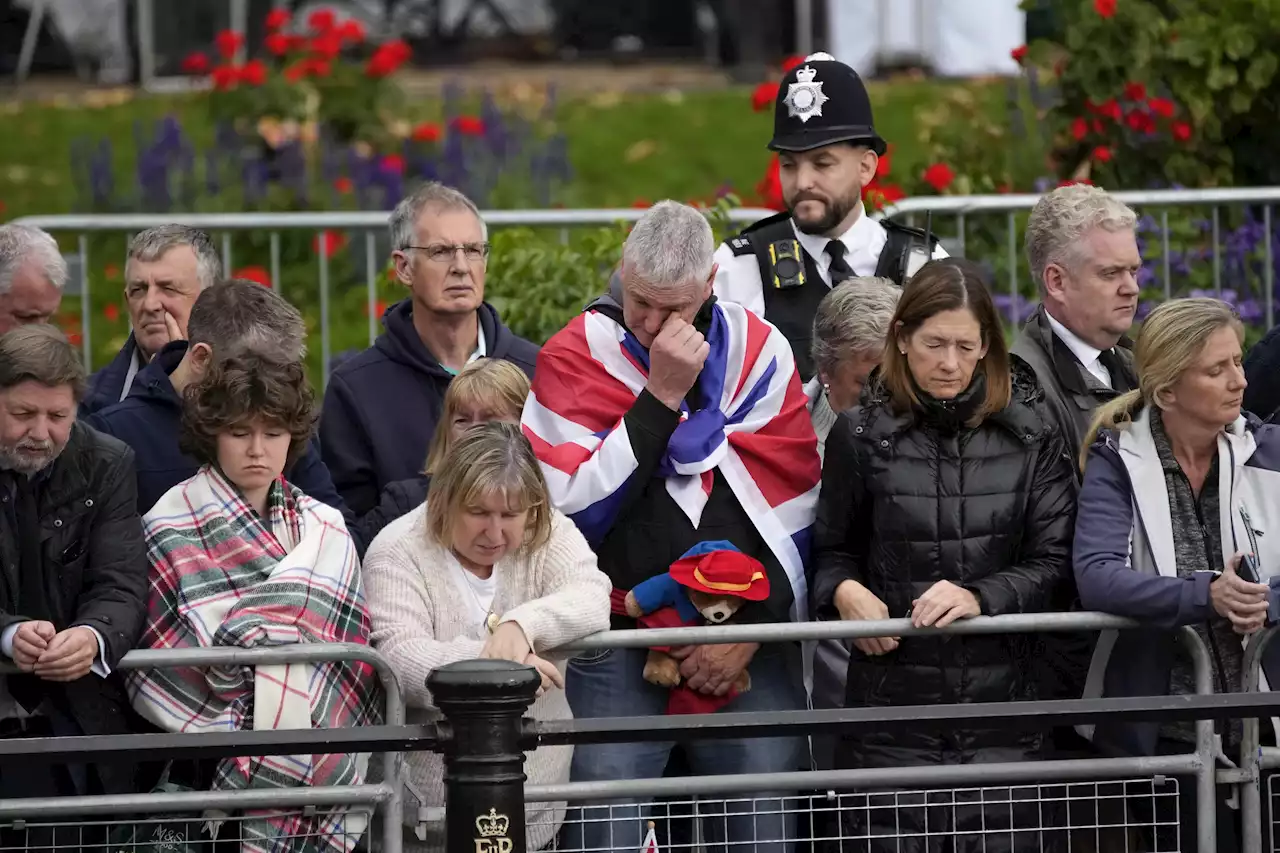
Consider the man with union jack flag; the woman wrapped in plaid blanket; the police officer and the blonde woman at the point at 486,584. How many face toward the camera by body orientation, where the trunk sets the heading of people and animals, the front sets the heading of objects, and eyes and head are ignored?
4

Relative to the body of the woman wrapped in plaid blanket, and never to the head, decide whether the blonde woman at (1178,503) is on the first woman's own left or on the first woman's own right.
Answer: on the first woman's own left

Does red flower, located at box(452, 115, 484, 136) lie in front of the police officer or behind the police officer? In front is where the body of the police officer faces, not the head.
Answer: behind

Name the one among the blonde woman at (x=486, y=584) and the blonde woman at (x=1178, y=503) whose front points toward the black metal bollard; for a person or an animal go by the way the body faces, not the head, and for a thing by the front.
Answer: the blonde woman at (x=486, y=584)

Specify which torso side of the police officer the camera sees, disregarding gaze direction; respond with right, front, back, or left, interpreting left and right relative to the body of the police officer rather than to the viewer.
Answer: front

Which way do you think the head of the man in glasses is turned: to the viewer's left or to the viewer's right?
to the viewer's right

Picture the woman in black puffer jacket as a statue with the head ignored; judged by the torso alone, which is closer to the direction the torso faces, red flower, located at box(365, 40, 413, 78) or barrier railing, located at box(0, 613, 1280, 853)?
the barrier railing

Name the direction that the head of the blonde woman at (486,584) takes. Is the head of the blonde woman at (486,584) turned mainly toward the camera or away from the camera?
toward the camera

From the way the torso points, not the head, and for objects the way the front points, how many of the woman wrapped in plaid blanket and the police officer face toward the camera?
2

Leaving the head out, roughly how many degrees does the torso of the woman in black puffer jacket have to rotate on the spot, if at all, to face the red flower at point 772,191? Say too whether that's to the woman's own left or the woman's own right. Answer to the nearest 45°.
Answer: approximately 180°

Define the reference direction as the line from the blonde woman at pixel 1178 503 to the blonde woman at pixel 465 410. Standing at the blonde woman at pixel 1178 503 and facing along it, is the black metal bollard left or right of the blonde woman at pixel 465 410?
left

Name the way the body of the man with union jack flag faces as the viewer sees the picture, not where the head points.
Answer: toward the camera

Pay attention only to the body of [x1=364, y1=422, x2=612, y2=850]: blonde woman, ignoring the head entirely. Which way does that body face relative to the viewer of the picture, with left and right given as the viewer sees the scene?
facing the viewer

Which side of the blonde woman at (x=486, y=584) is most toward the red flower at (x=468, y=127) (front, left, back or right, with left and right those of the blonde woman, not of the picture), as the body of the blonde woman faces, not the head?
back

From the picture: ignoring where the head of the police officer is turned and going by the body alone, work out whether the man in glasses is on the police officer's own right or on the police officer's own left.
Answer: on the police officer's own right
